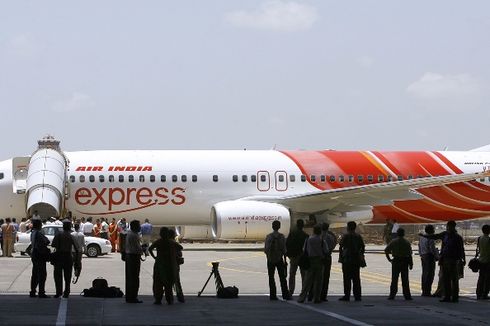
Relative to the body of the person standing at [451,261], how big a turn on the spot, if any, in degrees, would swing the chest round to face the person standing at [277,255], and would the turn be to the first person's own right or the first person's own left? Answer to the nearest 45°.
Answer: approximately 45° to the first person's own left

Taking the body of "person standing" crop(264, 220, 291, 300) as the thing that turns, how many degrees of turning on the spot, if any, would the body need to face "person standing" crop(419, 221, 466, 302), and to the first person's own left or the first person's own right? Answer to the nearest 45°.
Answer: approximately 90° to the first person's own right

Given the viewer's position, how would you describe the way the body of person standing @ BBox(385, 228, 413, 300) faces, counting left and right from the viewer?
facing away from the viewer

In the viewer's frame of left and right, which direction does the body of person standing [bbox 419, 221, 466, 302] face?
facing away from the viewer and to the left of the viewer

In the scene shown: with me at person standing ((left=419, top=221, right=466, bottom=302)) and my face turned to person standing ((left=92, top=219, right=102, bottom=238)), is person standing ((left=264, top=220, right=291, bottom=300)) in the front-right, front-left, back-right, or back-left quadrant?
front-left

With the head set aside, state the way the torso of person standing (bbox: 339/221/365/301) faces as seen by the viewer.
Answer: away from the camera

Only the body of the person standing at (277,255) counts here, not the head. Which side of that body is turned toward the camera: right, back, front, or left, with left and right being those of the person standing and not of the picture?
back

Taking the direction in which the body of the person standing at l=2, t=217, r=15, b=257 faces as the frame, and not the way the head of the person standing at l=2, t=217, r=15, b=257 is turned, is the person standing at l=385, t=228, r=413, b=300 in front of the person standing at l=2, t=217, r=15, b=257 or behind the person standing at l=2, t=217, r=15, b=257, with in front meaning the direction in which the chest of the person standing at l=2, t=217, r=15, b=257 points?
behind

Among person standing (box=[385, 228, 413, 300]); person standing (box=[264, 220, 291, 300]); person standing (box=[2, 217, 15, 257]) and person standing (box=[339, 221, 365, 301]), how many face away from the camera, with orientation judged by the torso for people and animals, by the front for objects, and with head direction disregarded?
4
